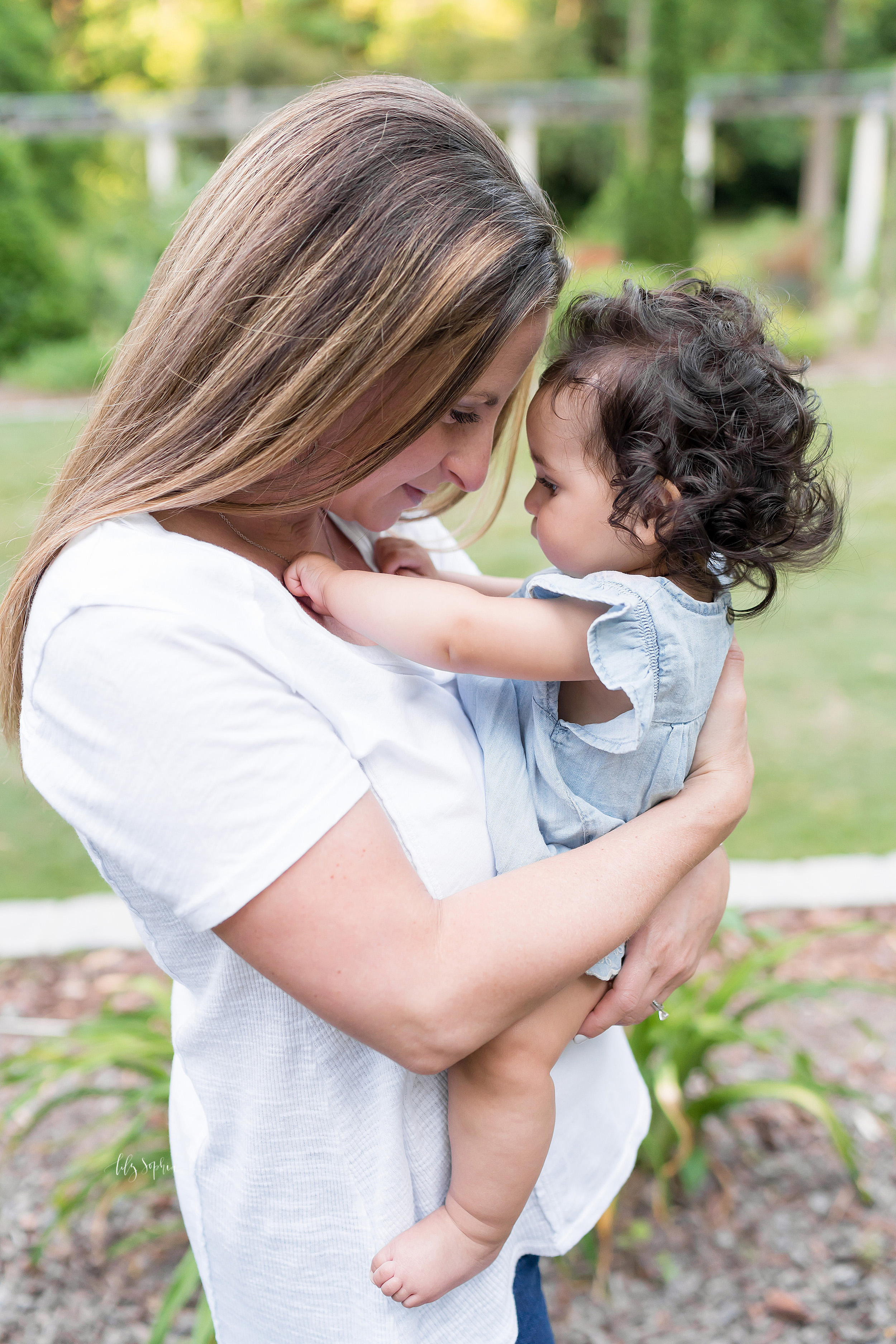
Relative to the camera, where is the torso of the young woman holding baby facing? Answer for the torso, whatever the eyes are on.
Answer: to the viewer's right

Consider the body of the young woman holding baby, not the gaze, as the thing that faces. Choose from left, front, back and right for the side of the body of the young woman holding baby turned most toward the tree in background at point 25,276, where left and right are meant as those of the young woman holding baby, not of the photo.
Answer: left

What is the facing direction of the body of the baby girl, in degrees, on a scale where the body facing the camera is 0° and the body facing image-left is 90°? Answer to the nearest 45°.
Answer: approximately 90°

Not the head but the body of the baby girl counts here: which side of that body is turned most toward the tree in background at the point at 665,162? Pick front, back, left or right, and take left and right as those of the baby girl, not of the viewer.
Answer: right

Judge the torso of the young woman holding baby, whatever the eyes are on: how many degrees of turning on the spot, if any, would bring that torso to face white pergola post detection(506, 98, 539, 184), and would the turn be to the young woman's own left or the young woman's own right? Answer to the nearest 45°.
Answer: approximately 90° to the young woman's own left
